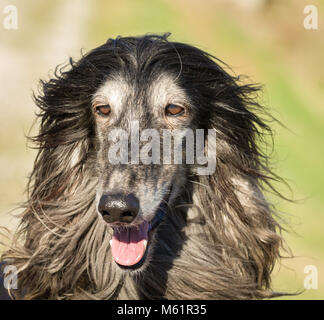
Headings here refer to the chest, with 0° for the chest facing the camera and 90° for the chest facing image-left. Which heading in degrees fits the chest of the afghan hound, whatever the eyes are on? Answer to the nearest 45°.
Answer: approximately 0°
